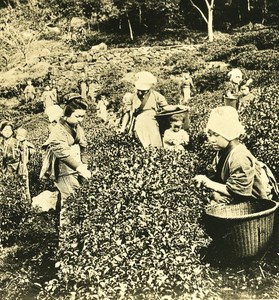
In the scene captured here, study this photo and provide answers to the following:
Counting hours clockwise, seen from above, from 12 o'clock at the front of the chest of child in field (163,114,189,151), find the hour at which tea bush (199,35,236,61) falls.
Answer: The tea bush is roughly at 7 o'clock from the child in field.

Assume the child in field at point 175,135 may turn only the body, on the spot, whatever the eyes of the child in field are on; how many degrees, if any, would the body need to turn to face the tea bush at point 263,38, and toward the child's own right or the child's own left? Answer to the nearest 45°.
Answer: approximately 135° to the child's own left

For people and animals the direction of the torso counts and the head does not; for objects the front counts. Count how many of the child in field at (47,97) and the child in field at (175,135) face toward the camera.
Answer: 2

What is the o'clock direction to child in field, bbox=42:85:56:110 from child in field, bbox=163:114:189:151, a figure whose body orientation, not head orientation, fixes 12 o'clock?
child in field, bbox=42:85:56:110 is roughly at 4 o'clock from child in field, bbox=163:114:189:151.

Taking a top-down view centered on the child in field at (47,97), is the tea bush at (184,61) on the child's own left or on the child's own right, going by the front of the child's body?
on the child's own left

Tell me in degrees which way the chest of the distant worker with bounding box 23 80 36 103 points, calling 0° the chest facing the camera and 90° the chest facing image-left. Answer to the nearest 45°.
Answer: approximately 0°
